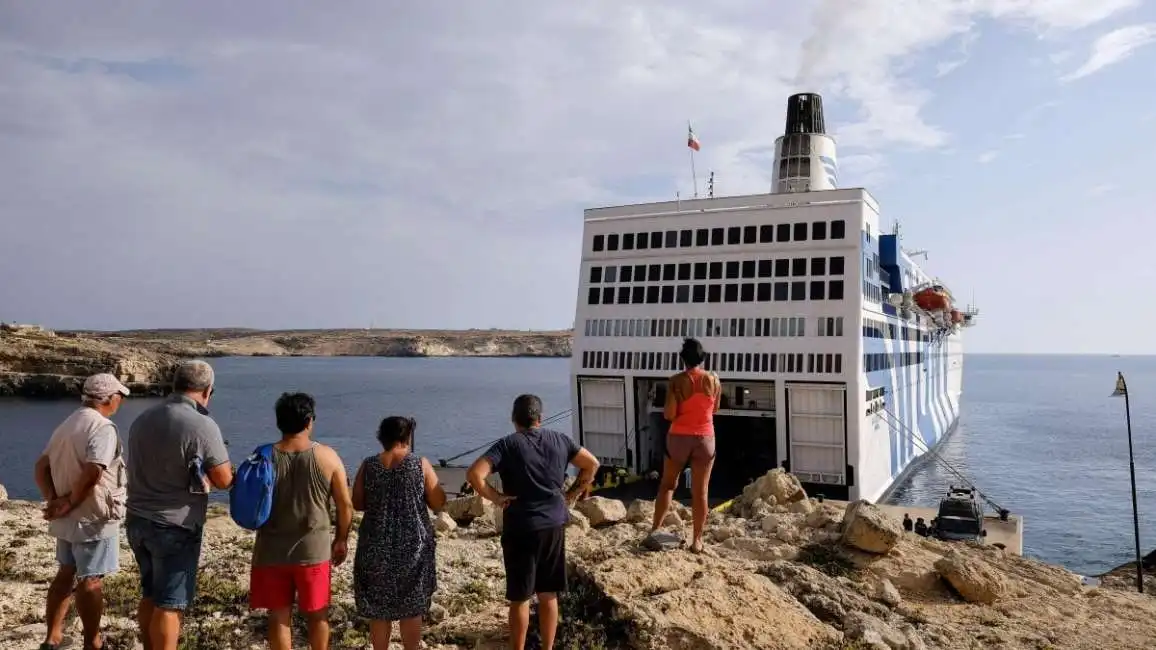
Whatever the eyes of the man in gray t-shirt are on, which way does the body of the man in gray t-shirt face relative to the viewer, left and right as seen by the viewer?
facing away from the viewer and to the right of the viewer

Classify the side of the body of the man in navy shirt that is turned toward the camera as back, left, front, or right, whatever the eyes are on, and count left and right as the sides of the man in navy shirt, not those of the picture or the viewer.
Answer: back

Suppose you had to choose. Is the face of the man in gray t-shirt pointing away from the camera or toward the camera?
away from the camera

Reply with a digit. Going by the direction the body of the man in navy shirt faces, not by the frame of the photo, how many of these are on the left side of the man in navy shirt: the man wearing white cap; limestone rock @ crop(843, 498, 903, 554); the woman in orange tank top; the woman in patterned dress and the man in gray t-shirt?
3

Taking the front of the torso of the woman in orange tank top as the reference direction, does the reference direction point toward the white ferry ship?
yes

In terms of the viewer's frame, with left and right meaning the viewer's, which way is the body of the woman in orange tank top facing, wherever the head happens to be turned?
facing away from the viewer

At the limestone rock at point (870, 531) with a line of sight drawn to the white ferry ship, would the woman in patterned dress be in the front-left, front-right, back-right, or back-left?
back-left

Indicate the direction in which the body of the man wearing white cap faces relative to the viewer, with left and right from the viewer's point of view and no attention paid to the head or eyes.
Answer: facing away from the viewer and to the right of the viewer

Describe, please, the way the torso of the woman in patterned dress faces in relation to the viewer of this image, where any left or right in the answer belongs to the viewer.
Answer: facing away from the viewer

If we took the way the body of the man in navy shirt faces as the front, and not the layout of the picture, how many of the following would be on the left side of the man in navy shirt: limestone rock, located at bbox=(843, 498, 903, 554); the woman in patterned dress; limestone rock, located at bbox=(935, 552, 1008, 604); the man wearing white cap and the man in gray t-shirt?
3

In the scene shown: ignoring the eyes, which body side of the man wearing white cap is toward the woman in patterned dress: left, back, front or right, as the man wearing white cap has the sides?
right

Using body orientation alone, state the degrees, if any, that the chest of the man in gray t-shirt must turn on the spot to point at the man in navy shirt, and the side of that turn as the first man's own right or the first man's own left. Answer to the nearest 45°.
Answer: approximately 45° to the first man's own right
